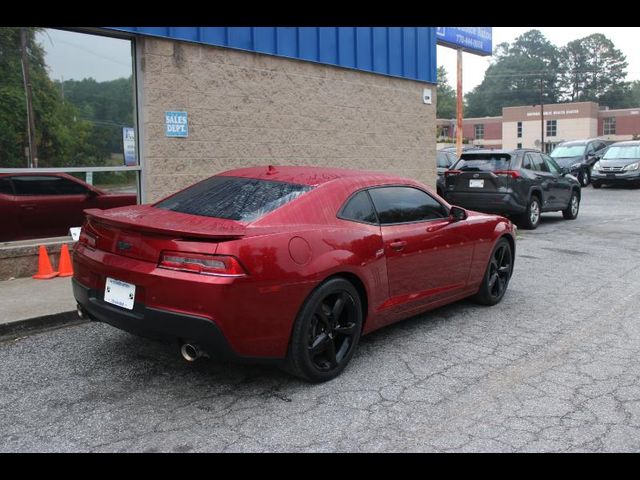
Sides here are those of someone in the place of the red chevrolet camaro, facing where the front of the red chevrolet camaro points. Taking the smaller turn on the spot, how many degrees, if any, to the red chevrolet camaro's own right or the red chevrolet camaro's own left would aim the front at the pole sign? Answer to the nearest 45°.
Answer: approximately 45° to the red chevrolet camaro's own left

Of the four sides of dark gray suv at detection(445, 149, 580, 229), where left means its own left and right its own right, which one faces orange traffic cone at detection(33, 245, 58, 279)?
back

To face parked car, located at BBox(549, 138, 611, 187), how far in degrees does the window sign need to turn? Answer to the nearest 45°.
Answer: approximately 90° to its left

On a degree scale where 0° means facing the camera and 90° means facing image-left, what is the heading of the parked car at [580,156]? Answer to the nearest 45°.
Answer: approximately 45°

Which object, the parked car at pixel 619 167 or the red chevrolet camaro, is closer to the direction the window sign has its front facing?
the red chevrolet camaro

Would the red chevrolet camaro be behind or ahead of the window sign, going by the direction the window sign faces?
ahead

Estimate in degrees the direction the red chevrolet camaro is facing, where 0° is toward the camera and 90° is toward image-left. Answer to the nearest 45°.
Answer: approximately 225°

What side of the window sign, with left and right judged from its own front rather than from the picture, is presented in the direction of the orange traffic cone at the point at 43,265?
right
